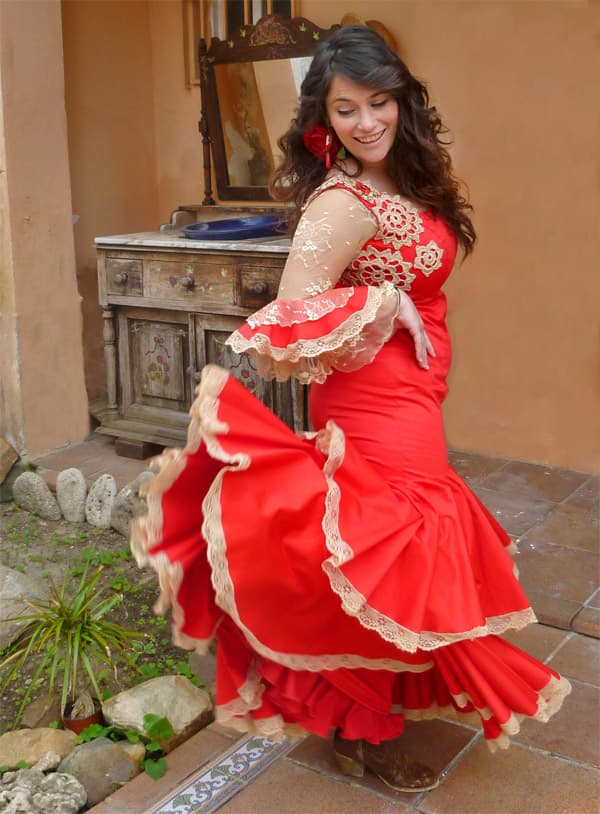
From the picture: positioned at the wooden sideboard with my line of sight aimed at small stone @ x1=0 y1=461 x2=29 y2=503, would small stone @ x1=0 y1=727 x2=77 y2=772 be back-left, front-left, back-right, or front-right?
front-left

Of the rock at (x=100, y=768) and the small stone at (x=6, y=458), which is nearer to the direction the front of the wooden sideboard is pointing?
the rock

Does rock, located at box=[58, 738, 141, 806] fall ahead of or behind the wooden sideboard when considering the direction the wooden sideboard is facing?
ahead

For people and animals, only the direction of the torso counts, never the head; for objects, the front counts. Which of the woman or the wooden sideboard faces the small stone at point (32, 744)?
the wooden sideboard

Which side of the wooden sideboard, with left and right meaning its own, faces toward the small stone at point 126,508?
front

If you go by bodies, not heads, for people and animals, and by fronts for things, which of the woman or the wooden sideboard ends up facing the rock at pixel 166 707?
the wooden sideboard

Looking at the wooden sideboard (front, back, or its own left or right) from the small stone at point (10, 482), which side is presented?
right

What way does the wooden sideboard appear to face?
toward the camera

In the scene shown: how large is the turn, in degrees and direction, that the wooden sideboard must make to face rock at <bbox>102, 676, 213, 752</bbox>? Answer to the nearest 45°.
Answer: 0° — it already faces it

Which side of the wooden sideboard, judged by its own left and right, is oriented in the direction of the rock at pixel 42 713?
front

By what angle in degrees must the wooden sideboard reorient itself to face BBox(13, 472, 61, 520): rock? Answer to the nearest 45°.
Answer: approximately 45° to its right

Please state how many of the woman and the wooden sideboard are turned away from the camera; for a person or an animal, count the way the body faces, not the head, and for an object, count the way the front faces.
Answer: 0
